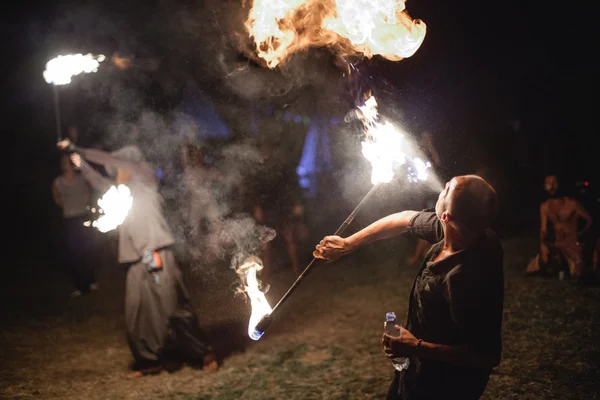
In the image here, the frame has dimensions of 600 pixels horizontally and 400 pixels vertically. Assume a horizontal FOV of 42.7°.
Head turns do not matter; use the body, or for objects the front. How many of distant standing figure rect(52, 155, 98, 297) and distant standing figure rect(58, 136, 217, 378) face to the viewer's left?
1

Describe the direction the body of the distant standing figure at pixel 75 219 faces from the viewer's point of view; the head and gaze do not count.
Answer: toward the camera

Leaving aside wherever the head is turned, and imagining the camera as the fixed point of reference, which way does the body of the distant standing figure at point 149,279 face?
to the viewer's left

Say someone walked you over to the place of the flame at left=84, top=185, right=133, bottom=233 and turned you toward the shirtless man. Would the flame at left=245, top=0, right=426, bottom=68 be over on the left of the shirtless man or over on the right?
right

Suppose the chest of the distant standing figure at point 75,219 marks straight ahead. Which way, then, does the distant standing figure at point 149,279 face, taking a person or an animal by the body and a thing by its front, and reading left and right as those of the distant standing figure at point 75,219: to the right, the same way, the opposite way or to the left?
to the right

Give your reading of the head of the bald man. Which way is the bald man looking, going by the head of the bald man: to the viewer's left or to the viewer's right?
to the viewer's left

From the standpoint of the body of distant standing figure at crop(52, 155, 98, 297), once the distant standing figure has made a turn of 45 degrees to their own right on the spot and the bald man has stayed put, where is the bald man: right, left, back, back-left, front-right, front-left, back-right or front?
front-left

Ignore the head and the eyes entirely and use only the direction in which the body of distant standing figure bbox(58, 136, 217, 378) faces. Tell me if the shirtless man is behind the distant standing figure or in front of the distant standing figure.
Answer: behind

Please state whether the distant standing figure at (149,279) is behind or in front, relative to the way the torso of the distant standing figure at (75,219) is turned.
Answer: in front

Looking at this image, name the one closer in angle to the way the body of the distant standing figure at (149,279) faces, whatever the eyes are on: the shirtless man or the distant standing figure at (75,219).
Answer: the distant standing figure

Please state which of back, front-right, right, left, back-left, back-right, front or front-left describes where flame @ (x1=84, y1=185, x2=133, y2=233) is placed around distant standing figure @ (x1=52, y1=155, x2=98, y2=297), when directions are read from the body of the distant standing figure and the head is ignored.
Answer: front

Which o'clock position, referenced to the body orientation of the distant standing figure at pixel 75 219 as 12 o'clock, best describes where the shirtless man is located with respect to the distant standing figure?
The shirtless man is roughly at 10 o'clock from the distant standing figure.
